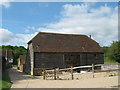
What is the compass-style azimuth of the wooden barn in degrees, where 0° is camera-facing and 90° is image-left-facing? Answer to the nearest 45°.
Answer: approximately 0°
